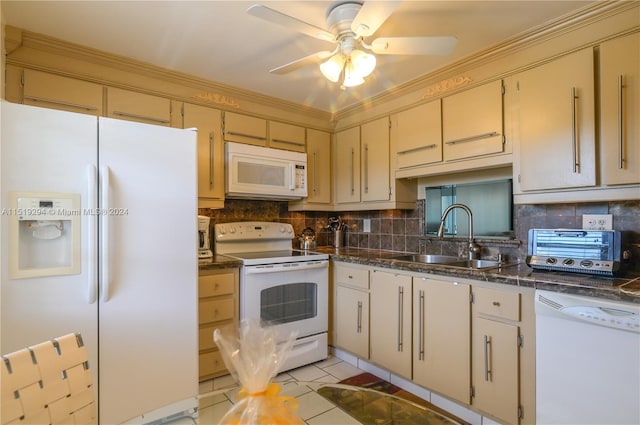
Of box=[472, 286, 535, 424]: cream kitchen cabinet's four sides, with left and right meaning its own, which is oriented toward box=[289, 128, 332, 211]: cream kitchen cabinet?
right

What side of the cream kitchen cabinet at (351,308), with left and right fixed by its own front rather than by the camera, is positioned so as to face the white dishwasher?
left

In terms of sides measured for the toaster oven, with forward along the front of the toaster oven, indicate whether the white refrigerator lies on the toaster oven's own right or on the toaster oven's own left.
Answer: on the toaster oven's own right

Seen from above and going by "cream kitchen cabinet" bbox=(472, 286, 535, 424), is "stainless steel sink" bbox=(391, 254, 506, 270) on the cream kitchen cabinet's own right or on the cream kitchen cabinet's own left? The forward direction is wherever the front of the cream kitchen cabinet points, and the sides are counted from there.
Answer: on the cream kitchen cabinet's own right

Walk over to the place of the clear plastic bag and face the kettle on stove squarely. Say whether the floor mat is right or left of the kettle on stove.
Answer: right
